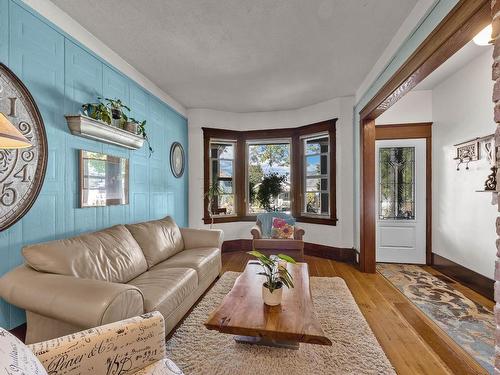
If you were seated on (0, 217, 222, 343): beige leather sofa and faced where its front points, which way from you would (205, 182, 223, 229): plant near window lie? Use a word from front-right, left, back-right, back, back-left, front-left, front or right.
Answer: left

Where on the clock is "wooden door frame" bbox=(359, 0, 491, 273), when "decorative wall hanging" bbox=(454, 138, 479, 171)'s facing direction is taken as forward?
The wooden door frame is roughly at 11 o'clock from the decorative wall hanging.

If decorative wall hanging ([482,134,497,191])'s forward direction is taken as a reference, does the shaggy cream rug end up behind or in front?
in front

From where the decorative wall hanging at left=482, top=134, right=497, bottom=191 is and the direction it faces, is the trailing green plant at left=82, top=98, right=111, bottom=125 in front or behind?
in front

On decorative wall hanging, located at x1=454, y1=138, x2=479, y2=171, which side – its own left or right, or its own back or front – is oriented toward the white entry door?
right

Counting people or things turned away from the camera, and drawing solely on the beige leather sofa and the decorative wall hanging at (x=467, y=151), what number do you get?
0

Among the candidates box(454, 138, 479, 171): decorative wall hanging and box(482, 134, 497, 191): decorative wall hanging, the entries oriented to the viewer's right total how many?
0

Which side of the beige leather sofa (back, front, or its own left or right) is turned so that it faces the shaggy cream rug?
front

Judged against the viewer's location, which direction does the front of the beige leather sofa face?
facing the viewer and to the right of the viewer

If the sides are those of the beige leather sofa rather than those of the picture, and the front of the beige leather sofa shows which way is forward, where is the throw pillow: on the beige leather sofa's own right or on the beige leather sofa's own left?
on the beige leather sofa's own left

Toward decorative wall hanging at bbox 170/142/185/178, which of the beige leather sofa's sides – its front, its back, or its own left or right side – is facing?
left

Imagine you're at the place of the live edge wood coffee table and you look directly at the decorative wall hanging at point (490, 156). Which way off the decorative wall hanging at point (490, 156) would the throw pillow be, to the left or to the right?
left

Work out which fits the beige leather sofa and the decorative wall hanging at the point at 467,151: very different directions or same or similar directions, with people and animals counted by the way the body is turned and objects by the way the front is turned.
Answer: very different directions

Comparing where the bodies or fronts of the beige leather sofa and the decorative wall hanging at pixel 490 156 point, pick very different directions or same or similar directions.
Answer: very different directions

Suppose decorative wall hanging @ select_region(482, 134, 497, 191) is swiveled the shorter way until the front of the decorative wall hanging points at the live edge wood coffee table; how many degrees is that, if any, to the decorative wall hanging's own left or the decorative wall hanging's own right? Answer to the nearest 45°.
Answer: approximately 45° to the decorative wall hanging's own left

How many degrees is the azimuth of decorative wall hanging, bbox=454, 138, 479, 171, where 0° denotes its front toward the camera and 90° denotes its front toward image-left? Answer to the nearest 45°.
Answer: approximately 45°

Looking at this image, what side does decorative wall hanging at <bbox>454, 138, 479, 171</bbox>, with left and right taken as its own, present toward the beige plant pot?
front
